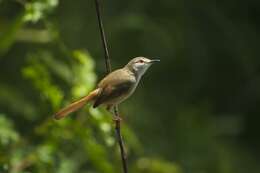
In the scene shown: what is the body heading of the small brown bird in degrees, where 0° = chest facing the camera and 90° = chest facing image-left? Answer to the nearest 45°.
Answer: approximately 270°
